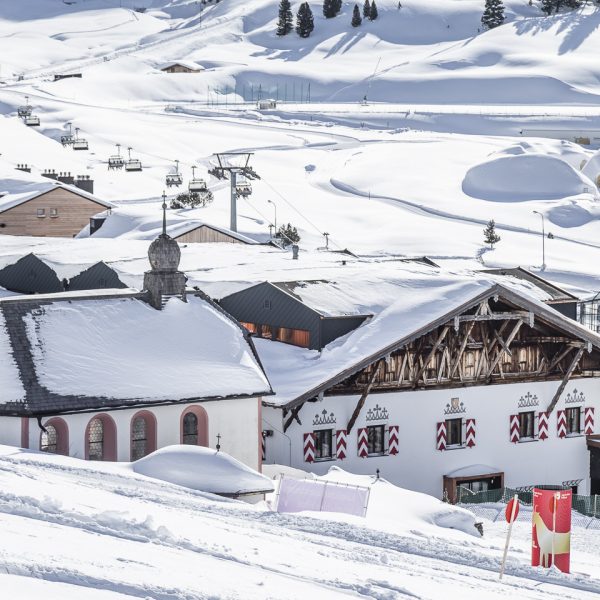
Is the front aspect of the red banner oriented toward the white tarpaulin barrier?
no

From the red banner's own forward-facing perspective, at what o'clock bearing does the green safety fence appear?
The green safety fence is roughly at 6 o'clock from the red banner.

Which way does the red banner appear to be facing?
toward the camera

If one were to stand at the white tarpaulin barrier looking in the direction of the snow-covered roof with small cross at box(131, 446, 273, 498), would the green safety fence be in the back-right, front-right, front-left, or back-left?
back-right

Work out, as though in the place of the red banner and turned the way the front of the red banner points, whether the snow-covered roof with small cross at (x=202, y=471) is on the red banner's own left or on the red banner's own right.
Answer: on the red banner's own right
